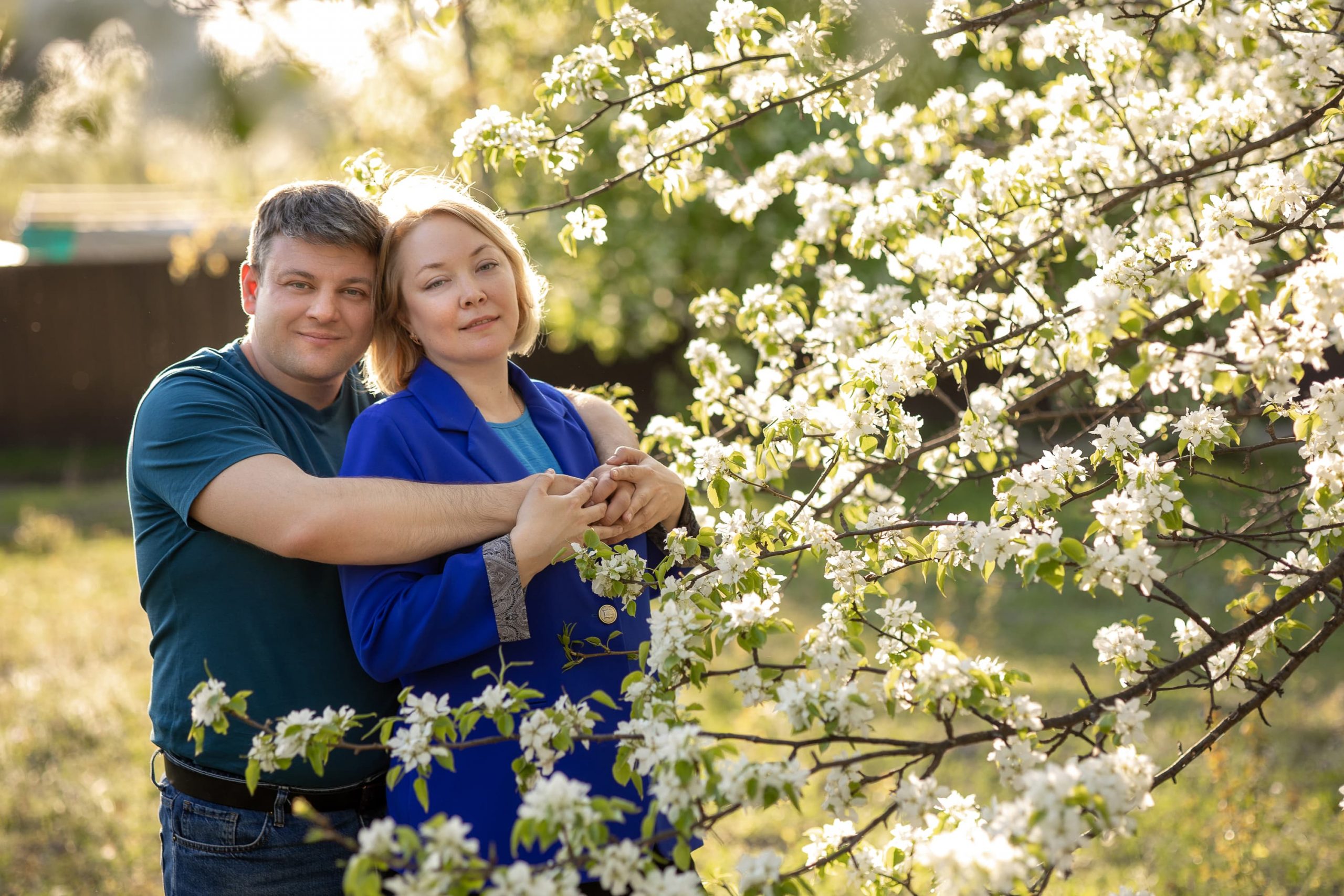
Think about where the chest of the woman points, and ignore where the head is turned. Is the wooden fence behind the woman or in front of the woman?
behind

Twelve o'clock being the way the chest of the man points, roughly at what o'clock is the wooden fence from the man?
The wooden fence is roughly at 7 o'clock from the man.

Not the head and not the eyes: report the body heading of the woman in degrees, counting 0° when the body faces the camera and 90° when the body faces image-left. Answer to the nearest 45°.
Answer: approximately 315°

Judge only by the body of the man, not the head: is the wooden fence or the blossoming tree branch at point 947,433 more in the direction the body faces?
the blossoming tree branch

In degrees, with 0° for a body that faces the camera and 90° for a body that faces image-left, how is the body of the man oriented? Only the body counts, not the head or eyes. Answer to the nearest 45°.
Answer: approximately 315°
